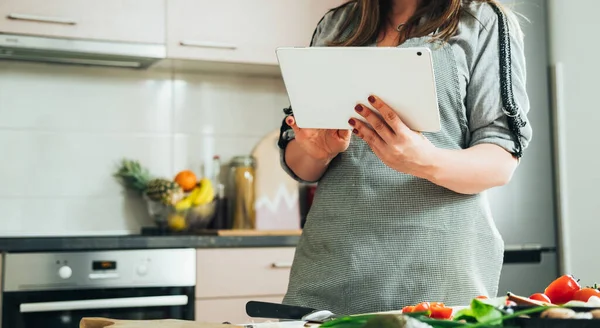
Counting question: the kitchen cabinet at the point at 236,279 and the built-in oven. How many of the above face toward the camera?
2

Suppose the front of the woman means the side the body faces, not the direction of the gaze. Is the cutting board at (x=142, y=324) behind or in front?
in front

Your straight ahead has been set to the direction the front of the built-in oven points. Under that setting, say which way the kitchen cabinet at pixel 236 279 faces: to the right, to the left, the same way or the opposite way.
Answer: the same way

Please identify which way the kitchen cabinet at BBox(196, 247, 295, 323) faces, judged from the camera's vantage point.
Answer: facing the viewer

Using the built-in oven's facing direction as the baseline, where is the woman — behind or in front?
in front

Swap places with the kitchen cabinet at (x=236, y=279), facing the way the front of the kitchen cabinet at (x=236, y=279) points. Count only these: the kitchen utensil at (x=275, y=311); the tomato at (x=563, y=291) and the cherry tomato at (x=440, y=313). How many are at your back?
0

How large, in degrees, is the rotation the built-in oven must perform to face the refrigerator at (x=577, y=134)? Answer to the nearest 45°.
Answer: approximately 90° to its left

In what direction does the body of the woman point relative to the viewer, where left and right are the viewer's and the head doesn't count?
facing the viewer and to the left of the viewer

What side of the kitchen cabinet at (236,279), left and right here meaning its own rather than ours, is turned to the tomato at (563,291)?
front
